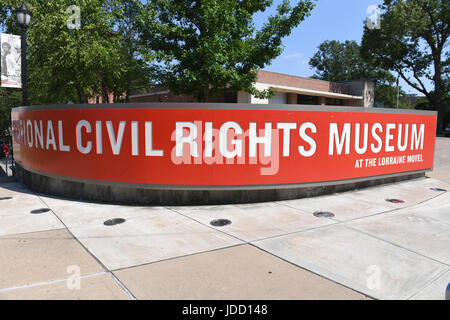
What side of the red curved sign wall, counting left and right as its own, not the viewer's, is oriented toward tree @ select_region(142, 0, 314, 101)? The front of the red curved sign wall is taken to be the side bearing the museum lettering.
back

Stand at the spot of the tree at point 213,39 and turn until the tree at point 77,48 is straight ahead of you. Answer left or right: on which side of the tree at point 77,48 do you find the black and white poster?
left

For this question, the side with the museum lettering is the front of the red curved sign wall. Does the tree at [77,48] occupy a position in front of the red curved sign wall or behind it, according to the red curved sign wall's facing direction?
behind

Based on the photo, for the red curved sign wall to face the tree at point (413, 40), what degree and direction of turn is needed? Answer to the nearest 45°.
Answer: approximately 135° to its left

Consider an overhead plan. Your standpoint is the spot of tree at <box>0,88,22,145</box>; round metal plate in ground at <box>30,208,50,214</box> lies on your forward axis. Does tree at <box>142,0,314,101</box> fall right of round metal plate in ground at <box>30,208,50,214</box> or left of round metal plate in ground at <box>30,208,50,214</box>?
left

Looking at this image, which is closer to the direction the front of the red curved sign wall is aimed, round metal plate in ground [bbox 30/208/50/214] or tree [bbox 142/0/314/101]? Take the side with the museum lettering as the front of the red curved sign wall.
the round metal plate in ground

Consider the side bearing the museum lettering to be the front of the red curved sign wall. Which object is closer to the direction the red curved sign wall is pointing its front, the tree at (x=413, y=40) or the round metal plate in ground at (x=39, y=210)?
the round metal plate in ground

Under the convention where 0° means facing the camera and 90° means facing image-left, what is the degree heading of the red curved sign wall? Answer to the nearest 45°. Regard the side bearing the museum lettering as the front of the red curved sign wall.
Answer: approximately 0°

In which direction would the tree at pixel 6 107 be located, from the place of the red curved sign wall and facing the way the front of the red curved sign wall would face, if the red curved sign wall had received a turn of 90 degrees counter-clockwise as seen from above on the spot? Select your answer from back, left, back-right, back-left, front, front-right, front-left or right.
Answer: back-left

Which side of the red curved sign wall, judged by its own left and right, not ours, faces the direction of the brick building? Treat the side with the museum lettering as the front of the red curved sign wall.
back

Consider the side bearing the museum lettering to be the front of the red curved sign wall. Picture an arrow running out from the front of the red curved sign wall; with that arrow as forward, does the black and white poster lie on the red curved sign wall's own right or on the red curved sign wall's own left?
on the red curved sign wall's own right
